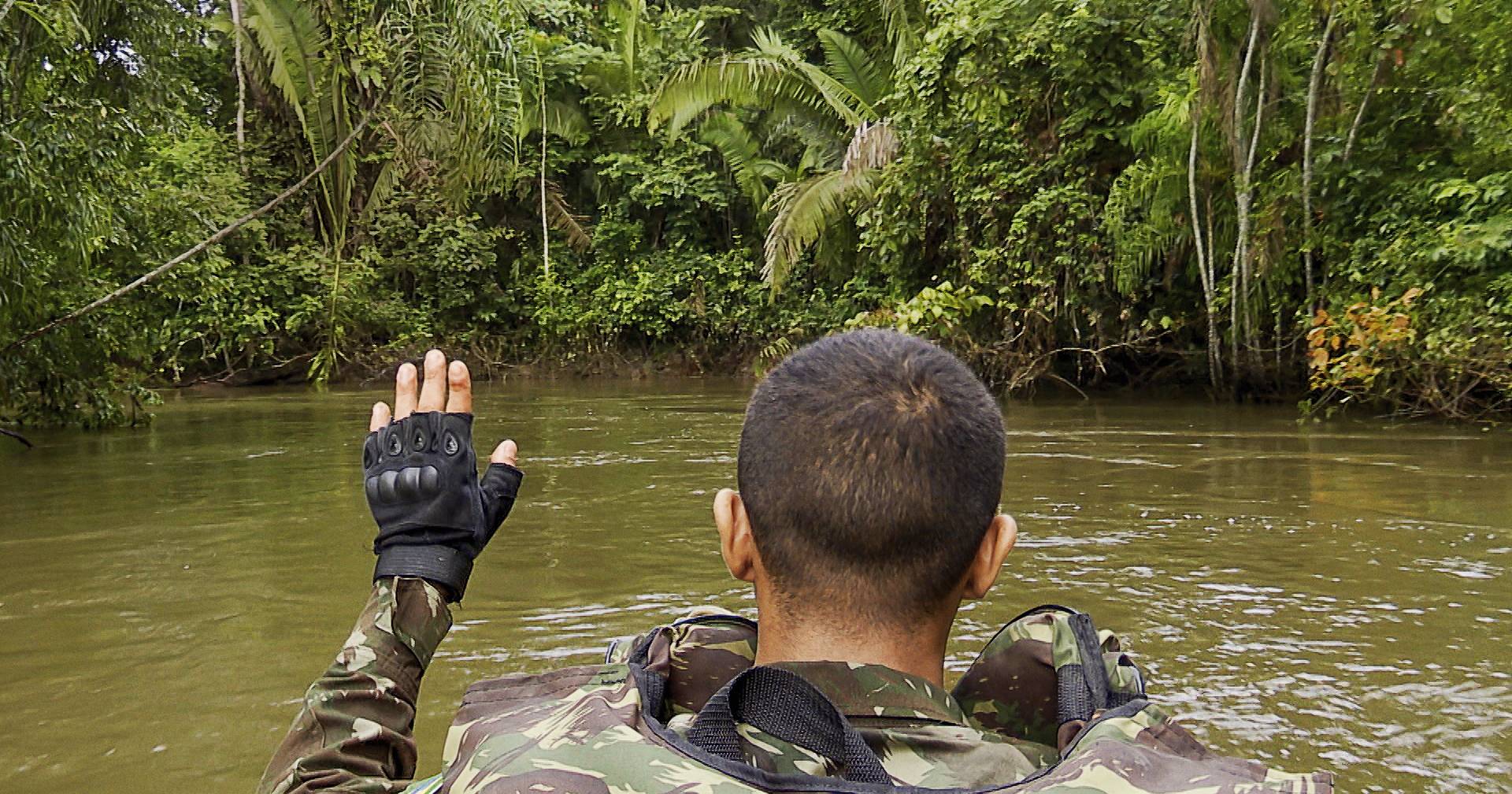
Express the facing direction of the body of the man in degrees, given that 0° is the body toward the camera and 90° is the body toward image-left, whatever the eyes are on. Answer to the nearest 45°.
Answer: approximately 180°

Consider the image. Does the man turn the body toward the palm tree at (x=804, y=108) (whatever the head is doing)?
yes

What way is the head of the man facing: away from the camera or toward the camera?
away from the camera
